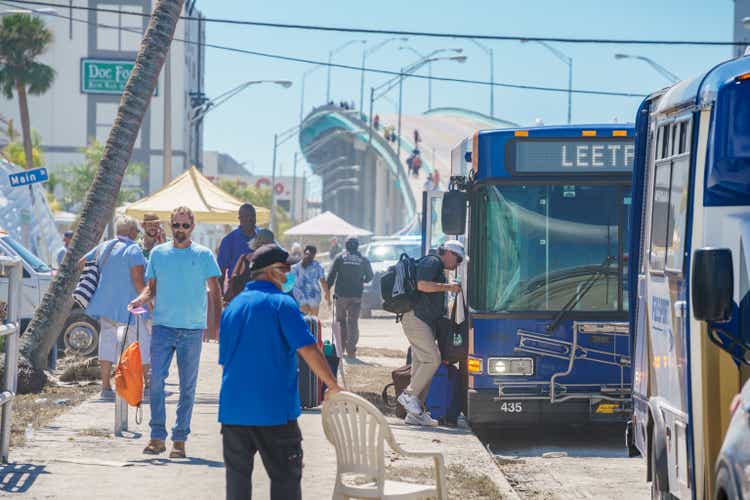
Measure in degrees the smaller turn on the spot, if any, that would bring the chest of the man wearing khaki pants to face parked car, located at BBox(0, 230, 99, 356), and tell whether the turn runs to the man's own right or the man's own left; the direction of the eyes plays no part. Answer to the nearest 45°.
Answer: approximately 135° to the man's own left

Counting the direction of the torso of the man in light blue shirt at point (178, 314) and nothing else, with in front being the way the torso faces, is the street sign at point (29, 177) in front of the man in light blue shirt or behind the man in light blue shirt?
behind

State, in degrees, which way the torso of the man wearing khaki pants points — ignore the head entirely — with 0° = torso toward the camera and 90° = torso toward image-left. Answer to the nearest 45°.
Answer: approximately 270°

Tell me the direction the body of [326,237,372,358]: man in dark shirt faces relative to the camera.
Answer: away from the camera

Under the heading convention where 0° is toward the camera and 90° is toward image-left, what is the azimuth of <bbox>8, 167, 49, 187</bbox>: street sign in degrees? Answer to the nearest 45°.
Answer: approximately 0°

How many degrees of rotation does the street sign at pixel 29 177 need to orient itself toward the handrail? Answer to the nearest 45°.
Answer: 0° — it already faces it

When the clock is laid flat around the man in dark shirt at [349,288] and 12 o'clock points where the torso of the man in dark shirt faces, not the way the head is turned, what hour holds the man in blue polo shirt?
The man in blue polo shirt is roughly at 6 o'clock from the man in dark shirt.

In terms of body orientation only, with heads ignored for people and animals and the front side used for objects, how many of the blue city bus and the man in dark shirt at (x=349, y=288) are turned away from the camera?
1

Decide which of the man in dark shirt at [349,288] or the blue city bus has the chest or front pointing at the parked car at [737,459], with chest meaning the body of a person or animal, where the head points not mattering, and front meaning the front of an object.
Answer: the blue city bus

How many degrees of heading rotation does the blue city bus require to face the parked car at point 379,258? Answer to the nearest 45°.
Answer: approximately 180°
